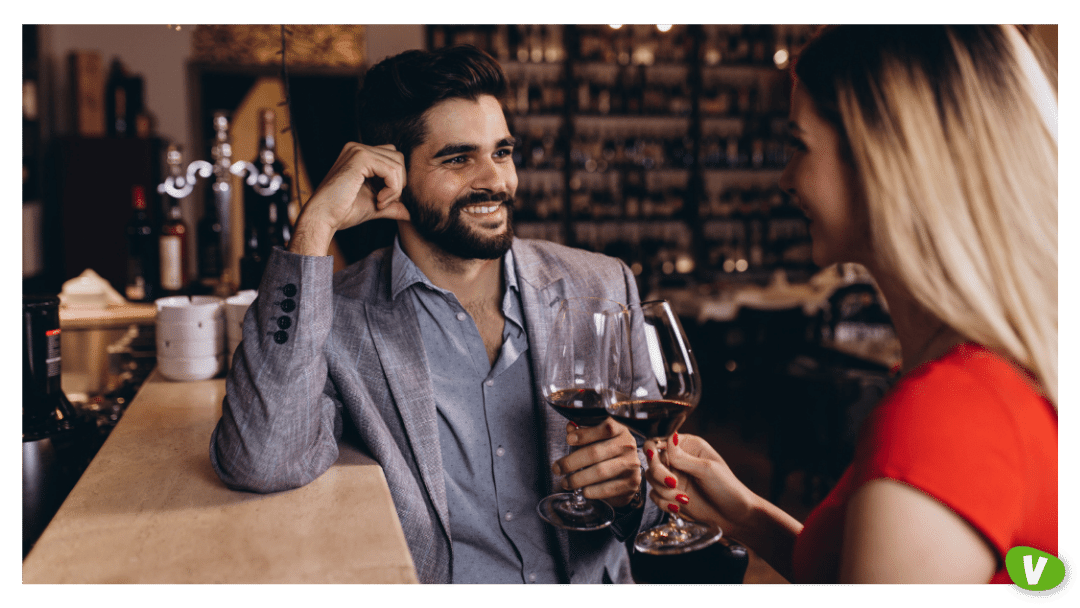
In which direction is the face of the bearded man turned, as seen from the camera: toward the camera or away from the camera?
toward the camera

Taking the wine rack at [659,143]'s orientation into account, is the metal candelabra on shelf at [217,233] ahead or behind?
ahead

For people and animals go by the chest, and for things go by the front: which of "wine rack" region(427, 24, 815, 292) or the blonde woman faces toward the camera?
the wine rack

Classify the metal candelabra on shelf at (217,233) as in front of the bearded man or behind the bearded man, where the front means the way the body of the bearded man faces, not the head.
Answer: behind

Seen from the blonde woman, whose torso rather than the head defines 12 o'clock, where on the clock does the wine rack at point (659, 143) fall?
The wine rack is roughly at 1 o'clock from the blonde woman.

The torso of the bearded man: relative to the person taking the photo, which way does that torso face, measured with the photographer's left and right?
facing the viewer and to the right of the viewer

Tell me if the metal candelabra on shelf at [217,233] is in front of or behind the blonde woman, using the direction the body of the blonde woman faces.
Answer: in front

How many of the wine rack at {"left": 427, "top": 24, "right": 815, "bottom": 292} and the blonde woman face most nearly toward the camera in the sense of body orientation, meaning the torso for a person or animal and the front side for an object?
1

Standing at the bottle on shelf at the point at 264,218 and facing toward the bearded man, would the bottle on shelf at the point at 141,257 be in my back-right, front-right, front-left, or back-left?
back-right

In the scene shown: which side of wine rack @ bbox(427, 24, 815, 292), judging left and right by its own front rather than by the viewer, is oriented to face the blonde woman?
front

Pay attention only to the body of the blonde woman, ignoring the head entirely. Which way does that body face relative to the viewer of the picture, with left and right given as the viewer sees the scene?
facing away from the viewer and to the left of the viewer

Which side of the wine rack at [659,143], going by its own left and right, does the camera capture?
front
